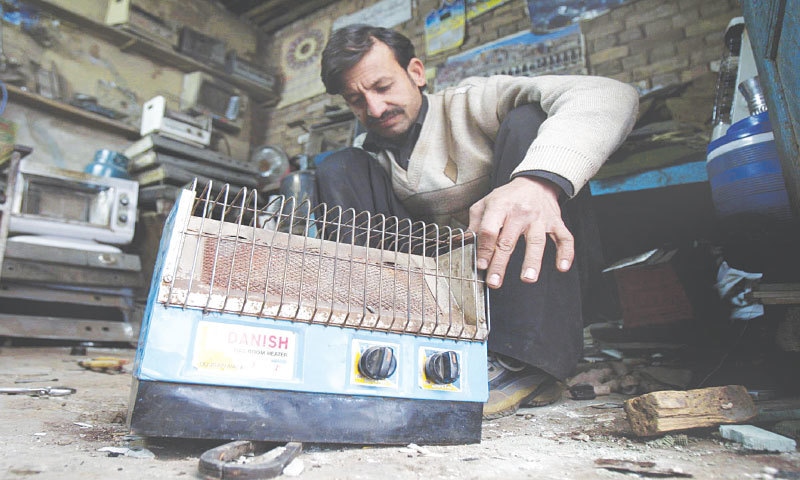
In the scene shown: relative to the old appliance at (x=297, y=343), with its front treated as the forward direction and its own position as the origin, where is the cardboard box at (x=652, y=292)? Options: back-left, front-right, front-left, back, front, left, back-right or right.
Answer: back-left

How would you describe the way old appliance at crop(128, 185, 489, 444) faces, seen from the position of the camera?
facing the viewer

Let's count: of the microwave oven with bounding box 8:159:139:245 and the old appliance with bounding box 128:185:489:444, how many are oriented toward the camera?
2

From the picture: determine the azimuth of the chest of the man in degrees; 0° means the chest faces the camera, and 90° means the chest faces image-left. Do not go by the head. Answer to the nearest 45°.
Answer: approximately 45°

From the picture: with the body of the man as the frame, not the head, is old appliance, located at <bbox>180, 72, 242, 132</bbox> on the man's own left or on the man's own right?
on the man's own right

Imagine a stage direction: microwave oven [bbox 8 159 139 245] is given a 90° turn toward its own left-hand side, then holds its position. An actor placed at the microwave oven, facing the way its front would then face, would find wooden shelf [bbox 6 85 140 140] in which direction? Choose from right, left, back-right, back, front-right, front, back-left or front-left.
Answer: left

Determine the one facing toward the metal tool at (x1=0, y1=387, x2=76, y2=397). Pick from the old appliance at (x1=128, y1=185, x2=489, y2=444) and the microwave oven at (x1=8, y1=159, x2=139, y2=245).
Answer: the microwave oven

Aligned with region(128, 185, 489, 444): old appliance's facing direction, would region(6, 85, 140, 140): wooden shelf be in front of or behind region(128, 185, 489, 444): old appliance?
behind

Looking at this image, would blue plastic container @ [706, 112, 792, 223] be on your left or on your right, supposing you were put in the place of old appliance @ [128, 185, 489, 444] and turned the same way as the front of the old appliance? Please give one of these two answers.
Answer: on your left

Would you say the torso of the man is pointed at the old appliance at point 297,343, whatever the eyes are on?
yes
